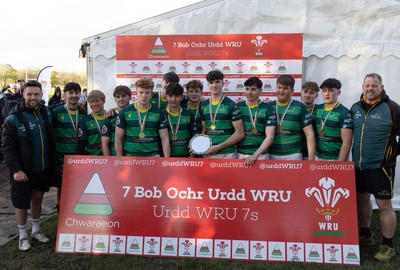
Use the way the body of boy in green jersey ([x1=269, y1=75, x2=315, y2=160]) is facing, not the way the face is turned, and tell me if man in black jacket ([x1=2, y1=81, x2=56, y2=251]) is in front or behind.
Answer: in front

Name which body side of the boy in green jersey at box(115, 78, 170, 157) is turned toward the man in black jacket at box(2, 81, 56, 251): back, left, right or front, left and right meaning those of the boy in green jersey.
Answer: right

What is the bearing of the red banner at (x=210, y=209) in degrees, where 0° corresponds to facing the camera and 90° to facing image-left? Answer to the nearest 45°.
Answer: approximately 0°

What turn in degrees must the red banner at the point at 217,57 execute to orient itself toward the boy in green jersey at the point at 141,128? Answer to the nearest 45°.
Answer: approximately 45° to its right

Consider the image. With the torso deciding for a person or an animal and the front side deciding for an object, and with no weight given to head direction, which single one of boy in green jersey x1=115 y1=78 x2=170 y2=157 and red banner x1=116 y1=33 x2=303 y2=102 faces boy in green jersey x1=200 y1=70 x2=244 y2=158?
the red banner

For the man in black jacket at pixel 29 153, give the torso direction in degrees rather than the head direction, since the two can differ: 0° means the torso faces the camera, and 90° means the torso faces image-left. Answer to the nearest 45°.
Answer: approximately 315°

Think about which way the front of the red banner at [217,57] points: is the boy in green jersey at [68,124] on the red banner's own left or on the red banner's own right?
on the red banner's own right

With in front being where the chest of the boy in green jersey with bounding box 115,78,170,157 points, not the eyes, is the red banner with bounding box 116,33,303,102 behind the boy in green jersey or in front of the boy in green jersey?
behind

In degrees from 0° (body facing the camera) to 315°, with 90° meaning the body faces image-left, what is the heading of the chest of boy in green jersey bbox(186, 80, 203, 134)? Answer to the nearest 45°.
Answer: approximately 0°

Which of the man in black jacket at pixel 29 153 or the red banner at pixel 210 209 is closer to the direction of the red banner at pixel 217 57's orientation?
the red banner

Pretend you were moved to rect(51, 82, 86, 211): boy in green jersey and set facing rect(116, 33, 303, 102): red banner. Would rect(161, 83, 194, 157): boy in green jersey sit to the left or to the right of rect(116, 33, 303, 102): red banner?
right
